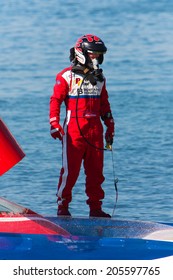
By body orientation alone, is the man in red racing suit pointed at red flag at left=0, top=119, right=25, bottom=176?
no

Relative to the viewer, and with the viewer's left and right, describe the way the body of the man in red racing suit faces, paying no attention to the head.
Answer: facing the viewer and to the right of the viewer
